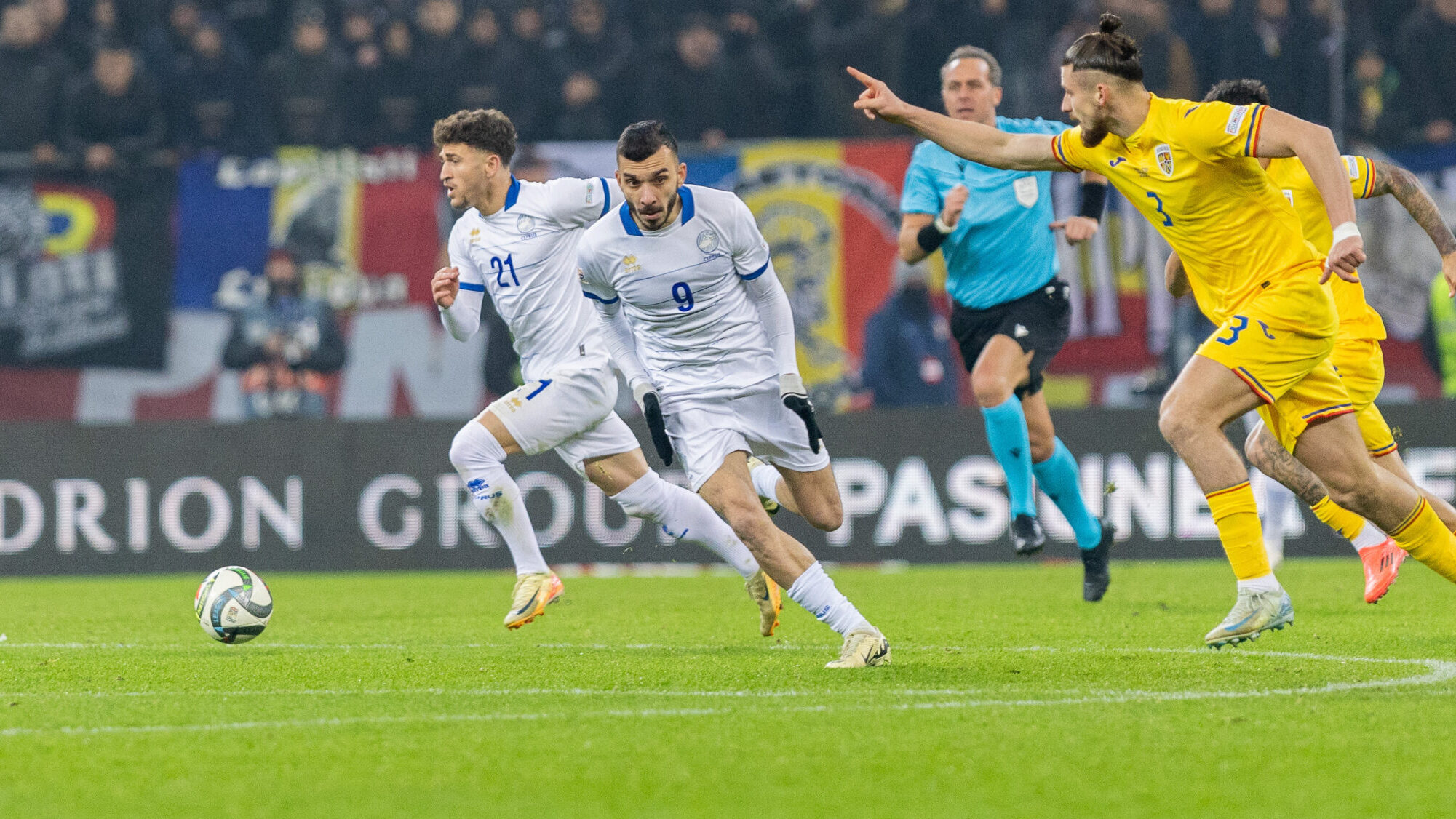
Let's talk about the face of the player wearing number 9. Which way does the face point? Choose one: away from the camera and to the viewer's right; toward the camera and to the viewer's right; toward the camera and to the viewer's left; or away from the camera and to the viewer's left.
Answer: toward the camera and to the viewer's left

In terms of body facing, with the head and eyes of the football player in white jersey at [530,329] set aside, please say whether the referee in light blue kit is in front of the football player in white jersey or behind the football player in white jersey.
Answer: behind

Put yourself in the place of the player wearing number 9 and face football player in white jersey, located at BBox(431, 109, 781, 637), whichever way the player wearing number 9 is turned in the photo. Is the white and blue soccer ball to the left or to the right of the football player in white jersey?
left

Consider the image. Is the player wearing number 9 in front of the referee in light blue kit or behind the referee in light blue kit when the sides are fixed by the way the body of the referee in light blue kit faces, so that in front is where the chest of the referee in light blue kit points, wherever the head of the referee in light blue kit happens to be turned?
in front

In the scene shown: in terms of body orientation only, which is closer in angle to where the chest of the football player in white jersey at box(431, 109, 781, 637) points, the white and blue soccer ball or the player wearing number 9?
the white and blue soccer ball

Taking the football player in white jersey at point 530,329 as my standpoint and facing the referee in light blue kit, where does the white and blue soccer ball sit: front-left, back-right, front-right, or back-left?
back-right

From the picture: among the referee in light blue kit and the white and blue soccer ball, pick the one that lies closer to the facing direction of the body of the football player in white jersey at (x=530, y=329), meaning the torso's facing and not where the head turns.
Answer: the white and blue soccer ball

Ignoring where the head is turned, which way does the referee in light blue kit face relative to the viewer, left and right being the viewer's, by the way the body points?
facing the viewer and to the left of the viewer

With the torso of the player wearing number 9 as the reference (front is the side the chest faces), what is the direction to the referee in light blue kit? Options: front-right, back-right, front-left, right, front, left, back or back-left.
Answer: back-left

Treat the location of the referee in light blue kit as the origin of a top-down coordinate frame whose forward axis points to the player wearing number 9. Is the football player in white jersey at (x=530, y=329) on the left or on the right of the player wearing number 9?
right

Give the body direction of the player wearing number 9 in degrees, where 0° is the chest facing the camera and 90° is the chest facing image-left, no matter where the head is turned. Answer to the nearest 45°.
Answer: approximately 0°

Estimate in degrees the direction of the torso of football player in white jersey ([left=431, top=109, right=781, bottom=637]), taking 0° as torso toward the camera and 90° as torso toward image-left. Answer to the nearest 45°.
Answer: approximately 45°
